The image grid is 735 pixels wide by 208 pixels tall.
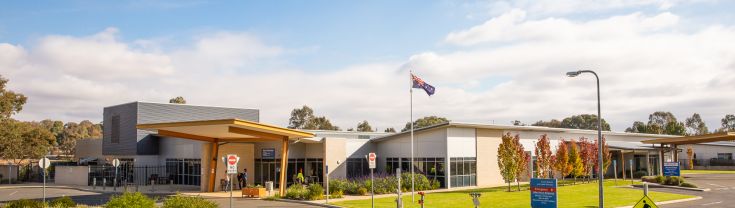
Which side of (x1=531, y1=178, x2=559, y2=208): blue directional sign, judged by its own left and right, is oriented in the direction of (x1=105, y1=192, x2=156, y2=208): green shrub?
right

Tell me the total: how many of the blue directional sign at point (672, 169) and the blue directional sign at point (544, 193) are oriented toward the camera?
2

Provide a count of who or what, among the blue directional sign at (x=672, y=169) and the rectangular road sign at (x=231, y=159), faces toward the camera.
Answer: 2

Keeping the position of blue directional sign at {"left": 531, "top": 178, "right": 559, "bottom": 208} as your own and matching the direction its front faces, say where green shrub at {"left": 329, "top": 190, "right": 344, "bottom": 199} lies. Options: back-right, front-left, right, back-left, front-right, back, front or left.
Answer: back-right

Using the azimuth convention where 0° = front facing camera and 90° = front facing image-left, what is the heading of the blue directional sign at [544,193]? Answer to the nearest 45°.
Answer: approximately 0°

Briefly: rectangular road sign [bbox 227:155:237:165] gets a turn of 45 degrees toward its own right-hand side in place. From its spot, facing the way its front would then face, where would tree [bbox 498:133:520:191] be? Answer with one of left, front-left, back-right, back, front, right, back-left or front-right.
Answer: back

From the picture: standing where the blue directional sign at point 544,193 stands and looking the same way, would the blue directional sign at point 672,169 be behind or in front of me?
behind

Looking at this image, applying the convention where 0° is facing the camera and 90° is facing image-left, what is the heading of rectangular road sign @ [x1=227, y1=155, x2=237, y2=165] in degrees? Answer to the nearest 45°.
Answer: approximately 0°
